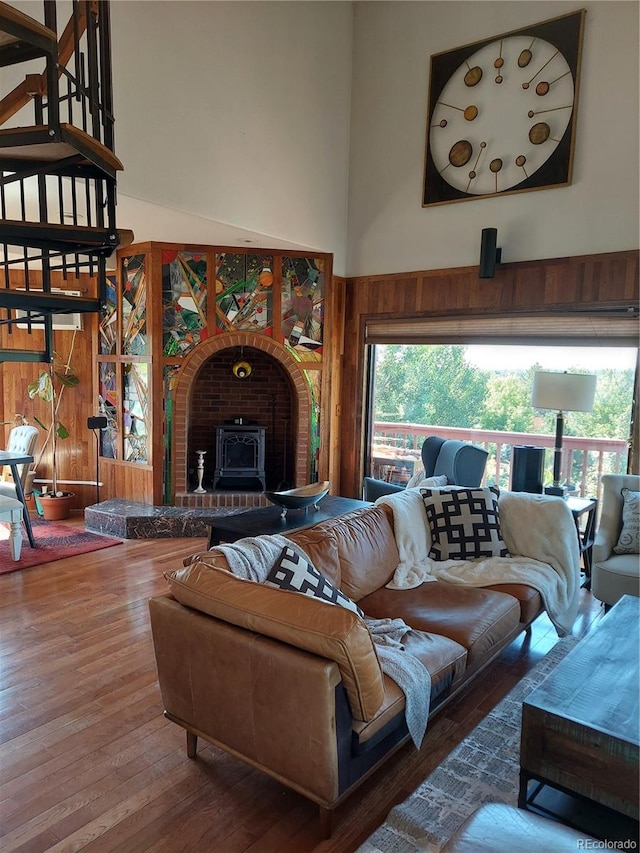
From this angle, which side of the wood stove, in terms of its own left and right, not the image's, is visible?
front

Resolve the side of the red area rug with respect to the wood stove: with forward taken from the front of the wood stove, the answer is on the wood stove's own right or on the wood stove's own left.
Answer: on the wood stove's own right

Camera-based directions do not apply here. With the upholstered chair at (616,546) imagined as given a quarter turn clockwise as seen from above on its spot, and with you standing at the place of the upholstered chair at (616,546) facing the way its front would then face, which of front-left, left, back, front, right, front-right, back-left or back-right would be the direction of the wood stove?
front-left

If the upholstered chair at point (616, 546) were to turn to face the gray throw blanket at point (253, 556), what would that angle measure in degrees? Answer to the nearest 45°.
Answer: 0° — it already faces it

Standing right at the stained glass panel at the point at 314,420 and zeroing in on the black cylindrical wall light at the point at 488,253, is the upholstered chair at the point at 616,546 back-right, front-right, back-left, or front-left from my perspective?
front-right

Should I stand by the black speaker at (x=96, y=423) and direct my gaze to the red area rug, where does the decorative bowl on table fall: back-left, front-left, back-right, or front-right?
front-left

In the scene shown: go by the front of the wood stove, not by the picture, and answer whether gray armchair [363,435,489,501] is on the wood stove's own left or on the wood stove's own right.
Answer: on the wood stove's own left

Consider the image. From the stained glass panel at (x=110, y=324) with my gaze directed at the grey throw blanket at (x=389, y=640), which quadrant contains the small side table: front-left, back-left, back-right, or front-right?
front-left

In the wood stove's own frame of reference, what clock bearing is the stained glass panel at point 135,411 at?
The stained glass panel is roughly at 3 o'clock from the wood stove.

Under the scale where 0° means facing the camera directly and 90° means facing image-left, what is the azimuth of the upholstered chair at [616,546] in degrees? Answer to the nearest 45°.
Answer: approximately 45°

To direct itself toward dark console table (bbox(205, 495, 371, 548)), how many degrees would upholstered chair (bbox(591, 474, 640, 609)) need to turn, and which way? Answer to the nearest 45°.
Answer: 0° — it already faces it

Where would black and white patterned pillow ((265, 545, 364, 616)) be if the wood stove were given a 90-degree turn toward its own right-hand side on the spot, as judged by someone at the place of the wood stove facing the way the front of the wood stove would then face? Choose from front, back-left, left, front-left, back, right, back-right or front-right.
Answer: left

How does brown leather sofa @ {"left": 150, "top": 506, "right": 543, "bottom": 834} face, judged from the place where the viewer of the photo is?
facing the viewer and to the right of the viewer

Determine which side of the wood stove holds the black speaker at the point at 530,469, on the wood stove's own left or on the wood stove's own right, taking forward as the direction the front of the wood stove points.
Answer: on the wood stove's own left

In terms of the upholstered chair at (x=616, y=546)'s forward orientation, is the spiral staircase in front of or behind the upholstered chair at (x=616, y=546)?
in front

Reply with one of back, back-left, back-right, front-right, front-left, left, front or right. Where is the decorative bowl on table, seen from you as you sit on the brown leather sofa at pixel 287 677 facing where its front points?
back-left

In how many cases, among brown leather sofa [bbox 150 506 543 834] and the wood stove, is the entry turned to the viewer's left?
0

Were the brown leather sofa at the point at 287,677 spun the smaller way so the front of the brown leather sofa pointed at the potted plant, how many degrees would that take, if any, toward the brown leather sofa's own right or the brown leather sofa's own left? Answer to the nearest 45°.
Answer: approximately 180°

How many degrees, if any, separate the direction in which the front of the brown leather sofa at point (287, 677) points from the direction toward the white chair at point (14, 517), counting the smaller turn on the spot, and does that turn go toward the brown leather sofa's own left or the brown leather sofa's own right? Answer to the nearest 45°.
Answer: approximately 180°
